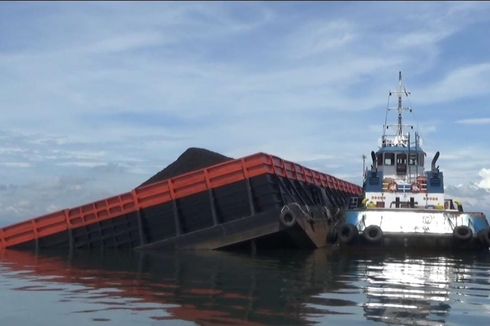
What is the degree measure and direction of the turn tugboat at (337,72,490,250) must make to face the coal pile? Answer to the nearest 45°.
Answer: approximately 45° to its left
